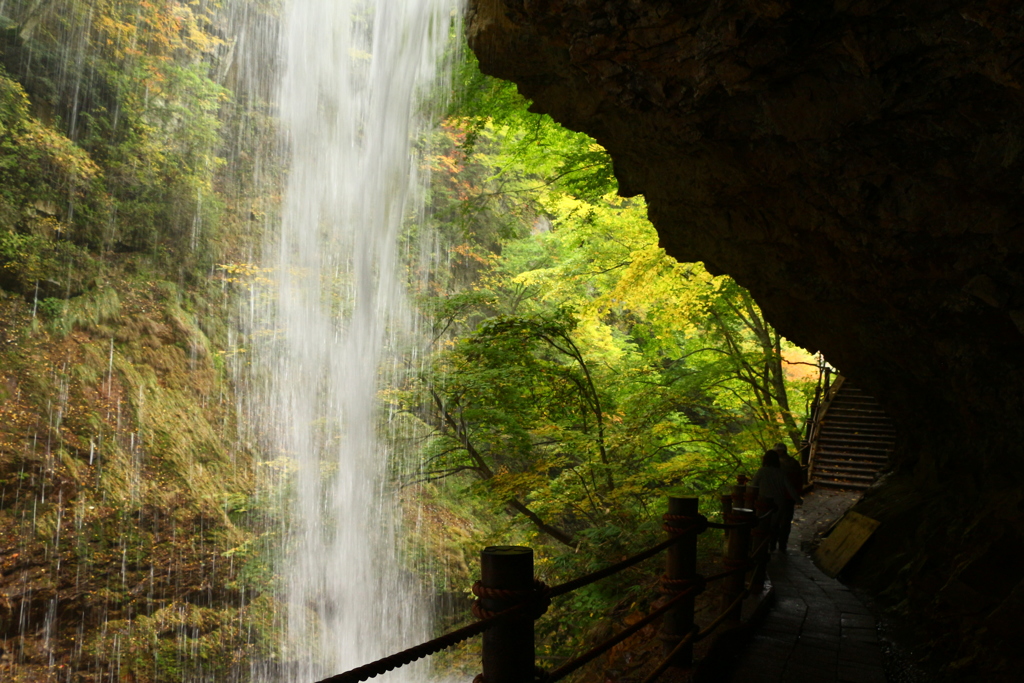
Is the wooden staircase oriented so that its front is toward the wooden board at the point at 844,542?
yes

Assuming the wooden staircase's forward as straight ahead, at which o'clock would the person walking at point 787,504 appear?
The person walking is roughly at 12 o'clock from the wooden staircase.

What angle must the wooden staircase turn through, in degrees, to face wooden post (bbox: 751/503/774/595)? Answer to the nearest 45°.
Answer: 0° — it already faces it

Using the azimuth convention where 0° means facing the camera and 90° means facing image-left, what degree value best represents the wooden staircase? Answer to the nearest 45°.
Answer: approximately 0°

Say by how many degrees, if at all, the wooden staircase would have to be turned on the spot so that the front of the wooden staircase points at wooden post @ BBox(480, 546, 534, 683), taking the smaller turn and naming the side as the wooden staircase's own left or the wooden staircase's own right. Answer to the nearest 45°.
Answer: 0° — it already faces it

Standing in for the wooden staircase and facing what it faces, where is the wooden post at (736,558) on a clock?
The wooden post is roughly at 12 o'clock from the wooden staircase.

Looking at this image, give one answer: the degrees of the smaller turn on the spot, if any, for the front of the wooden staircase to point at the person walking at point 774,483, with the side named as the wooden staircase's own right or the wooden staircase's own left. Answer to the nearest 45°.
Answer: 0° — it already faces them

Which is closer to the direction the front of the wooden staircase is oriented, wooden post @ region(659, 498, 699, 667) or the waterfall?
the wooden post
